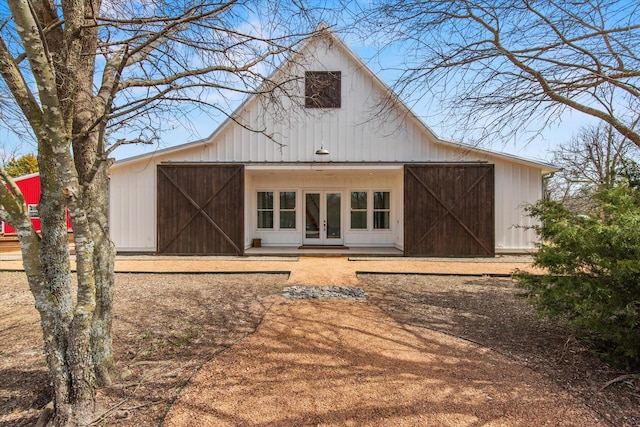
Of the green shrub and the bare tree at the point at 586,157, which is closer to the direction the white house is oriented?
the green shrub

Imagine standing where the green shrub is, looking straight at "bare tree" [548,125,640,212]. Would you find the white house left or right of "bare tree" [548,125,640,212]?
left

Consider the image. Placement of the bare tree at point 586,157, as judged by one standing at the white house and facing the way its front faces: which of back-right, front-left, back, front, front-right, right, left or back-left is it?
back-left

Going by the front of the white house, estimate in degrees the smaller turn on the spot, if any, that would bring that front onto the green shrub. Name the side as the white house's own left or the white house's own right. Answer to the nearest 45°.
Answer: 0° — it already faces it

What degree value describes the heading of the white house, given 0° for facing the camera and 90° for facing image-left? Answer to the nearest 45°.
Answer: approximately 0°
